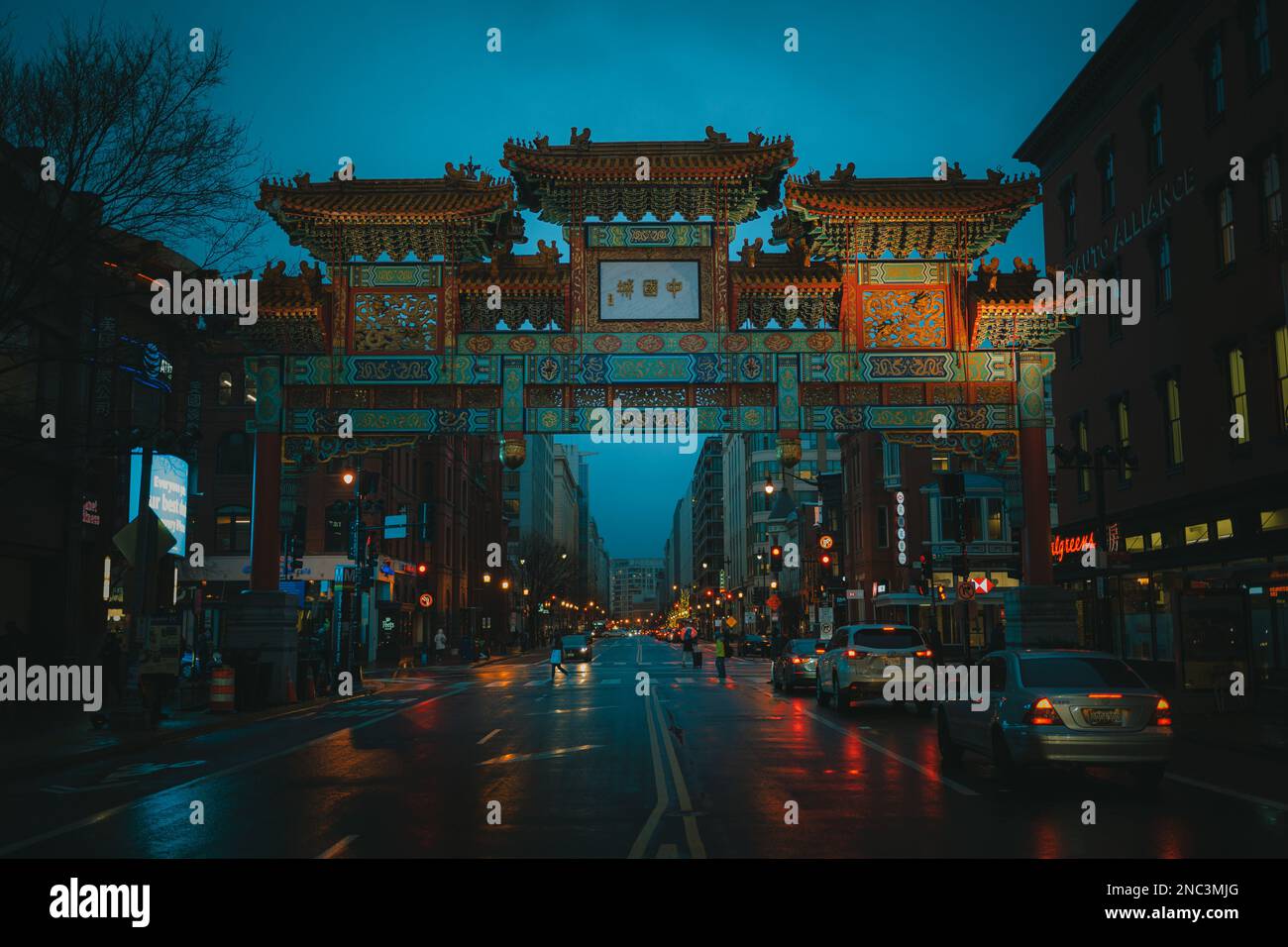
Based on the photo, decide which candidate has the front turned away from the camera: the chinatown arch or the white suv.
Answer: the white suv

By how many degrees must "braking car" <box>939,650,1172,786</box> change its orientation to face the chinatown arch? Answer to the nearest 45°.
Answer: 0° — it already faces it

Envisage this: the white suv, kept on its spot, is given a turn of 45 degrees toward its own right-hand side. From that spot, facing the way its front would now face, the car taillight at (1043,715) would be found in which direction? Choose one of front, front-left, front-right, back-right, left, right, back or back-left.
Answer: back-right

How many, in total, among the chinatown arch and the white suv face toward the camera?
1

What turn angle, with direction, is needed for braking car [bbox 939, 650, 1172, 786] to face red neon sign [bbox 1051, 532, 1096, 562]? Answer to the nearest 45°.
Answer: approximately 45° to its right

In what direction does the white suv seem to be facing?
away from the camera

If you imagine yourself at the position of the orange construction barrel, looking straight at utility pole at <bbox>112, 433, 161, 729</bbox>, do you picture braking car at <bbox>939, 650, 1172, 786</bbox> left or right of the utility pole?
left

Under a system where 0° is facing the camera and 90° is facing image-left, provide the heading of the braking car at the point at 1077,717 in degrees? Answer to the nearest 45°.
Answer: approximately 135°

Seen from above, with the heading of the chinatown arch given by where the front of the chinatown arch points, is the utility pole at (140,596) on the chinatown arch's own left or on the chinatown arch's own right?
on the chinatown arch's own right
